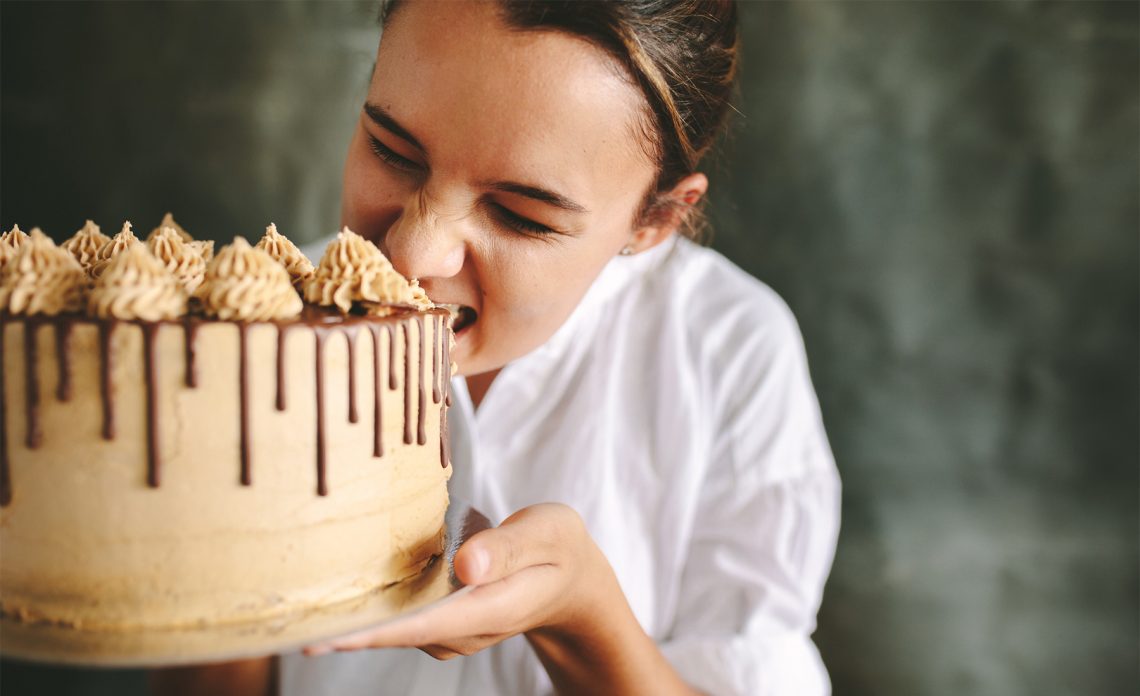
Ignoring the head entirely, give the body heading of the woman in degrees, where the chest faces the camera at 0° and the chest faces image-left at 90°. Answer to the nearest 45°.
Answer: approximately 45°
